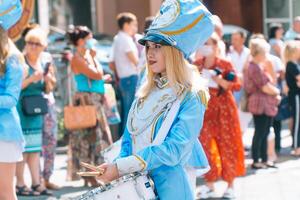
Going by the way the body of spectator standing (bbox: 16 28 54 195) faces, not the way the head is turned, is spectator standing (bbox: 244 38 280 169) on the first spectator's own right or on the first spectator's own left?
on the first spectator's own left

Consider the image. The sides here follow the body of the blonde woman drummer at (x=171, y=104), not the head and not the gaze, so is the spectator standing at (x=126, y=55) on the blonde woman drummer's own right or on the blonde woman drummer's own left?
on the blonde woman drummer's own right

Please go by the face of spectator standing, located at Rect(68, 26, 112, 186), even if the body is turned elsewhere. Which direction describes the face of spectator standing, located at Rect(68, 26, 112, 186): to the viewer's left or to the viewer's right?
to the viewer's right

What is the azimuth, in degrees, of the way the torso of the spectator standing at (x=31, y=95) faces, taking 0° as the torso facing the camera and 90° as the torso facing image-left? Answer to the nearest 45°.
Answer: approximately 315°

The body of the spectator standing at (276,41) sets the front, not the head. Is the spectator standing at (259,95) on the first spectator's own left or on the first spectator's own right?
on the first spectator's own right

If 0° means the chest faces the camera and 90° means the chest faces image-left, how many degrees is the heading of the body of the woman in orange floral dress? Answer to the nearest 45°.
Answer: approximately 45°

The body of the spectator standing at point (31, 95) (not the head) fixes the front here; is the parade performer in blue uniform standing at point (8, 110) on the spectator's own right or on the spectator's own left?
on the spectator's own right

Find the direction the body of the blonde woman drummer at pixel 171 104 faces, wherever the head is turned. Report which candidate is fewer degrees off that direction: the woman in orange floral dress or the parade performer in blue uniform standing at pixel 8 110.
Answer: the parade performer in blue uniform standing

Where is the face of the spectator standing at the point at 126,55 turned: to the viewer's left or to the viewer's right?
to the viewer's right
